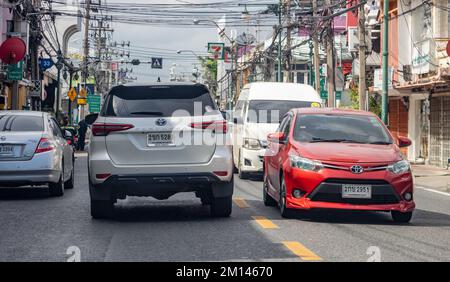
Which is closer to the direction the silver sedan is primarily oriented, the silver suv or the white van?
the white van

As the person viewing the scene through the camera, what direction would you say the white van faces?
facing the viewer

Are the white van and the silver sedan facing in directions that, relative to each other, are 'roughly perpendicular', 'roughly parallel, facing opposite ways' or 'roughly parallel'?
roughly parallel, facing opposite ways

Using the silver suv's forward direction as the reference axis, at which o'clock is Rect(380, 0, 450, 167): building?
The building is roughly at 1 o'clock from the silver suv.

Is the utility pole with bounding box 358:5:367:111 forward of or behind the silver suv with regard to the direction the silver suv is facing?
forward

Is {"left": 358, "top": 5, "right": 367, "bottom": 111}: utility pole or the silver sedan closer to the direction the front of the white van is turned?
the silver sedan

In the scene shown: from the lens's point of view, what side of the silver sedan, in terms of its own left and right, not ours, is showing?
back

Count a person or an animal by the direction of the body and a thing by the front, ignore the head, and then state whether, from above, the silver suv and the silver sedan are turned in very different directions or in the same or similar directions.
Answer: same or similar directions

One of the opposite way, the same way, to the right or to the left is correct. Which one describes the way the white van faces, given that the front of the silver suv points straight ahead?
the opposite way

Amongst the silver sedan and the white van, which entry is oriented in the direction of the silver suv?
the white van

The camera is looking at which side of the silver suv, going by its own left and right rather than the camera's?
back

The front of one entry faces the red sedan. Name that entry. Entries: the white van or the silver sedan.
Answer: the white van

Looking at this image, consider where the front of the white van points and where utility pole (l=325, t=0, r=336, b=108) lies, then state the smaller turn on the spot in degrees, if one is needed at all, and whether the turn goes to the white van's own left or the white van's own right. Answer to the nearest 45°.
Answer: approximately 180°

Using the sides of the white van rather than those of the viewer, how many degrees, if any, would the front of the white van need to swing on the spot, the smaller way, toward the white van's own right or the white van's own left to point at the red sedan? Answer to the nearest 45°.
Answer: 0° — it already faces it

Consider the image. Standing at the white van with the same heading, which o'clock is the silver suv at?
The silver suv is roughly at 12 o'clock from the white van.

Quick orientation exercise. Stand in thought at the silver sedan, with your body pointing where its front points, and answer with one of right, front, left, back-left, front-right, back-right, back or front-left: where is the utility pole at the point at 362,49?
front-right
